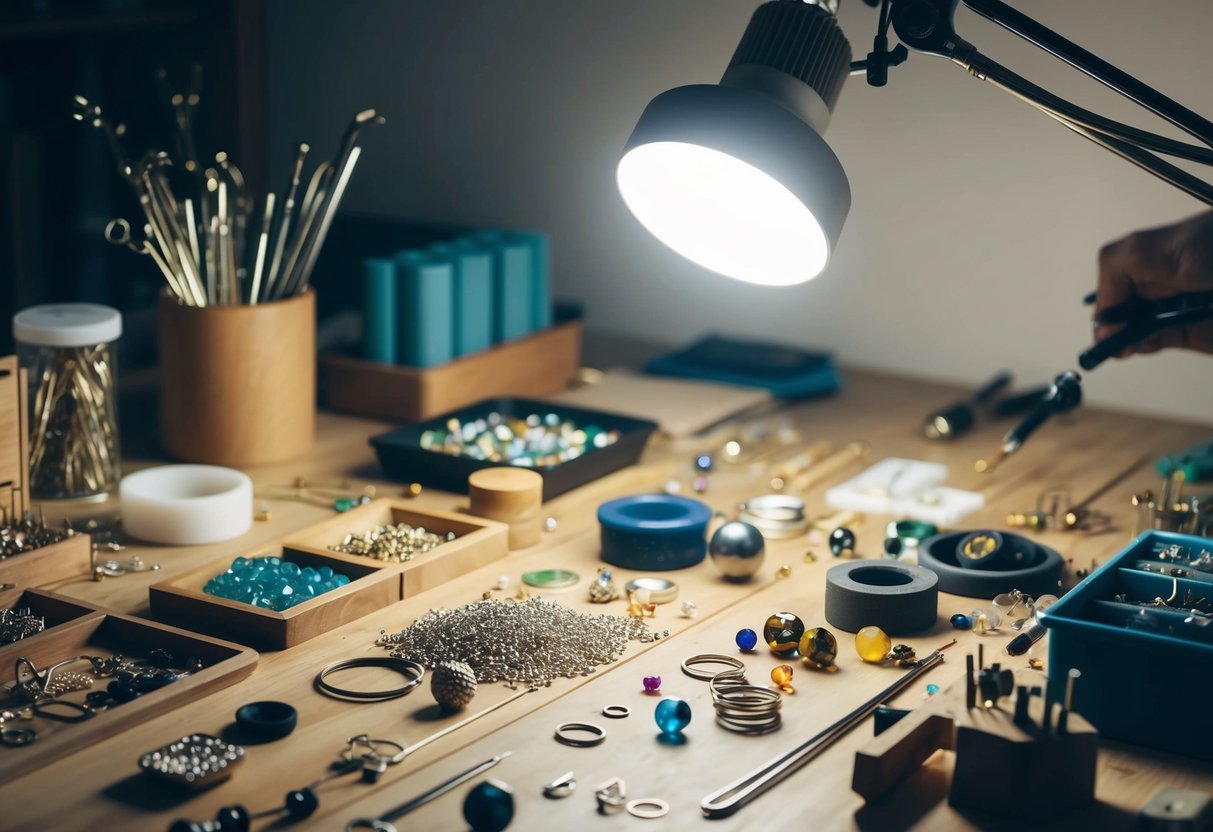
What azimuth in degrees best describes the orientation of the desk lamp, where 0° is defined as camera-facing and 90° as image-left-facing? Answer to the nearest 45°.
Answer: approximately 45°

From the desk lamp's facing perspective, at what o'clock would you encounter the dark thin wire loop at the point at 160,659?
The dark thin wire loop is roughly at 1 o'clock from the desk lamp.

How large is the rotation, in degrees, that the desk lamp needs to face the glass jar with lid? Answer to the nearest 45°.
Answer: approximately 45° to its right

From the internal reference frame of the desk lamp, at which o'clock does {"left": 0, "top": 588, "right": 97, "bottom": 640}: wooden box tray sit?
The wooden box tray is roughly at 1 o'clock from the desk lamp.
